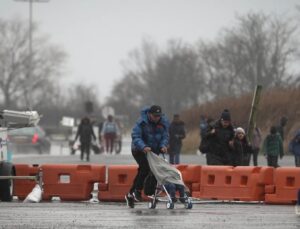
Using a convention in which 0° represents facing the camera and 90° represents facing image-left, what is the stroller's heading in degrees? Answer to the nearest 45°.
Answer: approximately 315°

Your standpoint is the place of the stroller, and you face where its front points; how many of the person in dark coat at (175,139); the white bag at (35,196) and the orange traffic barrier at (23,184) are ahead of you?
0

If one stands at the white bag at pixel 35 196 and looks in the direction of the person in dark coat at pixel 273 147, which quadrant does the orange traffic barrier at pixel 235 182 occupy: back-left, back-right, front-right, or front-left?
front-right

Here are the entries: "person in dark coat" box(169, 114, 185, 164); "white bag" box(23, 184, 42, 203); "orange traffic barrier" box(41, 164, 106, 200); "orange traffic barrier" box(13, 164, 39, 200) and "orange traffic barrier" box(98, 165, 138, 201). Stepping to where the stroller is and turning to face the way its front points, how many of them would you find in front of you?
0

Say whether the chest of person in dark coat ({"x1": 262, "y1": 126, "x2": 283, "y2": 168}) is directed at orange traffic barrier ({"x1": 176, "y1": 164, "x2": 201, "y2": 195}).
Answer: no

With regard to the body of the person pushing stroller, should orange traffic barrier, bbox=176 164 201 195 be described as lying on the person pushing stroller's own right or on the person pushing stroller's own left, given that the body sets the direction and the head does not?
on the person pushing stroller's own left

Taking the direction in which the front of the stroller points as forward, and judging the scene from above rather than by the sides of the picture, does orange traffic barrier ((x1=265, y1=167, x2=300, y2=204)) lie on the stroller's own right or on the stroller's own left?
on the stroller's own left

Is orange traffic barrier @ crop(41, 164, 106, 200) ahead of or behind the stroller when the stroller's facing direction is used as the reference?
behind

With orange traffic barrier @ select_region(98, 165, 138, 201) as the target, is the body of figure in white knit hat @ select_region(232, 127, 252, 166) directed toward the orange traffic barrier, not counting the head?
no

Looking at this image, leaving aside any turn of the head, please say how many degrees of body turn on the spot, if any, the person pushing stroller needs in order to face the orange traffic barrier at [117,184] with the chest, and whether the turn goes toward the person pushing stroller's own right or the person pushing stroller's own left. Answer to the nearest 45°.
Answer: approximately 135° to the person pushing stroller's own left
